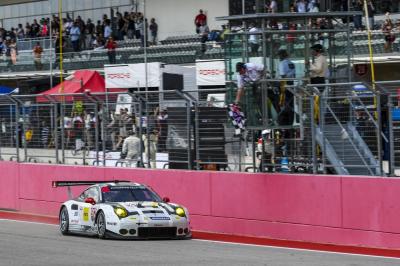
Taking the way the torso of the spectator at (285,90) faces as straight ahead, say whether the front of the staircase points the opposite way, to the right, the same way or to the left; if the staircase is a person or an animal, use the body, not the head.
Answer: to the left

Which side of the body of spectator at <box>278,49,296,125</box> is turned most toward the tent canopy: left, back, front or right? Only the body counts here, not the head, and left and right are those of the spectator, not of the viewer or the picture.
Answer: right

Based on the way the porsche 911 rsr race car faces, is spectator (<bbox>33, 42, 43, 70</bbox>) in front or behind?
behind

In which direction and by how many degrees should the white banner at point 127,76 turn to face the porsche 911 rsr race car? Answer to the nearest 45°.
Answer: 0° — it already faces it

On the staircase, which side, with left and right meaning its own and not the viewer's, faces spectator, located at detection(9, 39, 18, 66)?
back

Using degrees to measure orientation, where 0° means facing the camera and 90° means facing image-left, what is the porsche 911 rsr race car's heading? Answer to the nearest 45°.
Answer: approximately 315°

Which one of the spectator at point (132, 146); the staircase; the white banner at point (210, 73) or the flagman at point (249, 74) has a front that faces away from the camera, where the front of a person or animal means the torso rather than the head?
the spectator at point (132, 146)

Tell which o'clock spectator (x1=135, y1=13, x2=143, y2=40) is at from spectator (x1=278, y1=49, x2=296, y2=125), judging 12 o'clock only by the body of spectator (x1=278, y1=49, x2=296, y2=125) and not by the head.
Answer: spectator (x1=135, y1=13, x2=143, y2=40) is roughly at 4 o'clock from spectator (x1=278, y1=49, x2=296, y2=125).

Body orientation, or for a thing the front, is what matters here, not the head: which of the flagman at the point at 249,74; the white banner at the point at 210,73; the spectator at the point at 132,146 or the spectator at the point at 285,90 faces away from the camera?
the spectator at the point at 132,146

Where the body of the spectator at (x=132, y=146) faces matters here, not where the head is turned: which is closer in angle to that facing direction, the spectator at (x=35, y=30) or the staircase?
the spectator

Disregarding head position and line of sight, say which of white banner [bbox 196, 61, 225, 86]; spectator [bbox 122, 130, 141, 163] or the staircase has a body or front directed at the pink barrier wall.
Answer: the white banner

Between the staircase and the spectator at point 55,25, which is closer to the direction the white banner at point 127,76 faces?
the staircase

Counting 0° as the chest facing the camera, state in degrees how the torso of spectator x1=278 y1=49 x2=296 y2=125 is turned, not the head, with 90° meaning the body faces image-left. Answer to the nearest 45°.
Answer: approximately 45°

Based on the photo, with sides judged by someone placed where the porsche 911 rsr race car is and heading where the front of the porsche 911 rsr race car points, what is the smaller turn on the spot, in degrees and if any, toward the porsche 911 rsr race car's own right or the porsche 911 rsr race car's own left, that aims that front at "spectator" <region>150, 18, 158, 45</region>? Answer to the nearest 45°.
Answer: approximately 135° to the porsche 911 rsr race car's own left

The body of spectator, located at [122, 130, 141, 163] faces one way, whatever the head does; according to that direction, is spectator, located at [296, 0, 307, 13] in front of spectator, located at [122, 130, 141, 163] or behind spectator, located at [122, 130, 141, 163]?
in front
